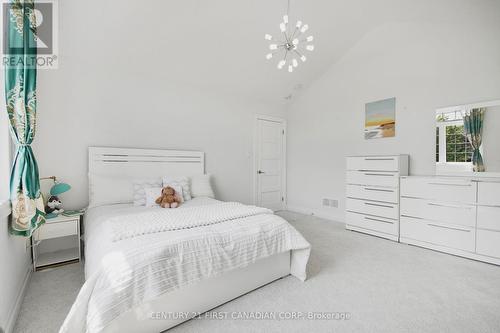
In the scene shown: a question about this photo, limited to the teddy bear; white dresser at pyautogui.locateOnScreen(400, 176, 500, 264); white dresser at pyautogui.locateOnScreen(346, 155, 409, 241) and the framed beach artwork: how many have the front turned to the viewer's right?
0

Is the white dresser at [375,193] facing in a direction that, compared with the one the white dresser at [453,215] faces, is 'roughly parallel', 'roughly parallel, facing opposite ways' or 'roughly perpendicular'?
roughly parallel

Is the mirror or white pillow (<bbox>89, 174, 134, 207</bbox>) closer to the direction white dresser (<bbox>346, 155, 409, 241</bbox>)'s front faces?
the white pillow

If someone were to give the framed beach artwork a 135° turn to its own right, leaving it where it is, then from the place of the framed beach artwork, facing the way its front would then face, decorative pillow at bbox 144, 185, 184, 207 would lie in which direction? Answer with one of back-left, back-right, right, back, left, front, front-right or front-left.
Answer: back-left

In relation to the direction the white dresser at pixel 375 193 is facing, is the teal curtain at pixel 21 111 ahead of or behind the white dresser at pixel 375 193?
ahead

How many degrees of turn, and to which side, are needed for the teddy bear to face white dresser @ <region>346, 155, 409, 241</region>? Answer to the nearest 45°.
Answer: approximately 90° to its left

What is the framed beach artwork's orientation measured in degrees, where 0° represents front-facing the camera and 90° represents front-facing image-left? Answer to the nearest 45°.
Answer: approximately 45°

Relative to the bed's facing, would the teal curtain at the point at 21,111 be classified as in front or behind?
behind

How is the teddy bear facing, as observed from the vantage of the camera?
facing the viewer

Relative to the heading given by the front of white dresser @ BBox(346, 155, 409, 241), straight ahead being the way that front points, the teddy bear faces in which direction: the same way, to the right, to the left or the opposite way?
to the left

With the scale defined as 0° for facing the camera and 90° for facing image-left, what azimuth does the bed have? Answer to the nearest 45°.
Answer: approximately 315°

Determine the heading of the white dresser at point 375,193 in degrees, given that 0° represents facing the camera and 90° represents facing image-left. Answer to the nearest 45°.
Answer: approximately 45°

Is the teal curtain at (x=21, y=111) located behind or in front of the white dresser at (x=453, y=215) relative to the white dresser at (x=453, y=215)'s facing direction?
in front
